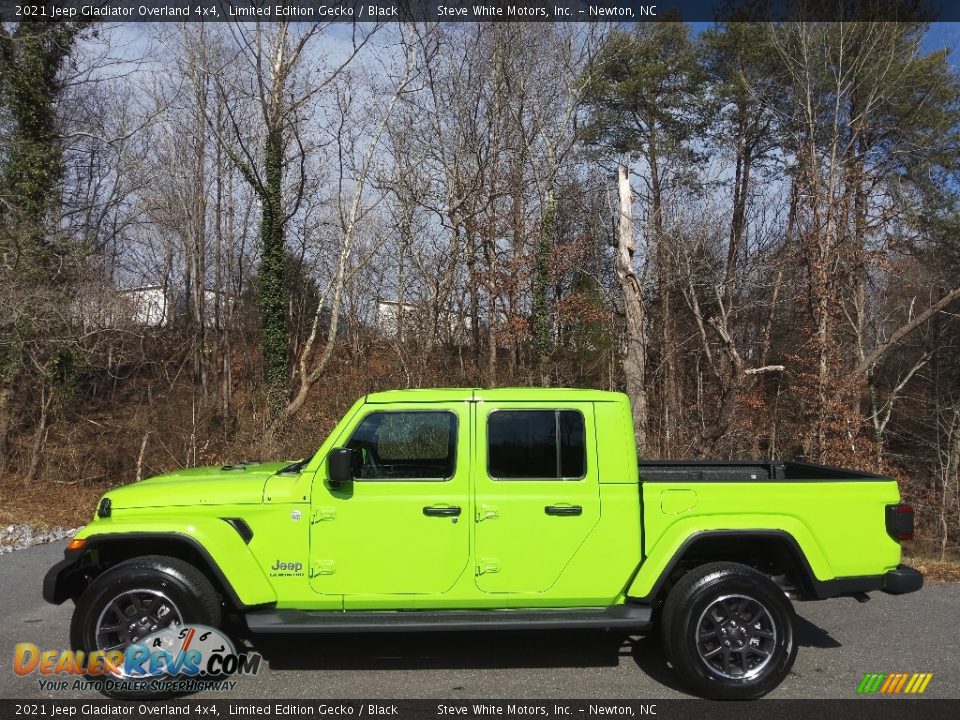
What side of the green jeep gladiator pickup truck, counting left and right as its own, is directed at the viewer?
left
